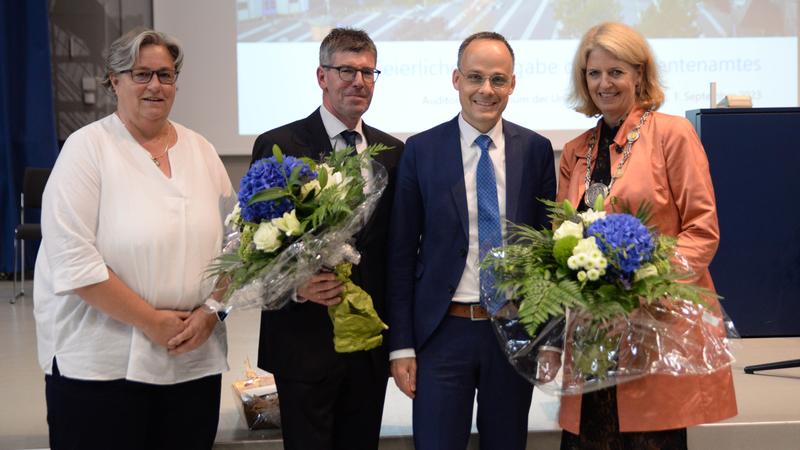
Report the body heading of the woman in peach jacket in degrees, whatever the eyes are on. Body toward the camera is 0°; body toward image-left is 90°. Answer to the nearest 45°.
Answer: approximately 45°

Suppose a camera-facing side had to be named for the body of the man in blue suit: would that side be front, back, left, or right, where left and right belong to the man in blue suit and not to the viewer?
front

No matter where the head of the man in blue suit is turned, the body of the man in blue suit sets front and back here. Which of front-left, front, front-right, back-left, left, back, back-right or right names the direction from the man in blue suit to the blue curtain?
back-right

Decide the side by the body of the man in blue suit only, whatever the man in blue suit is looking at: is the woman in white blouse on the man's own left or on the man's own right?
on the man's own right

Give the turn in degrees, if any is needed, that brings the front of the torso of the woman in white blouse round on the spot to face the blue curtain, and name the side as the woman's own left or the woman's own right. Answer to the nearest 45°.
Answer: approximately 135° to the woman's own left

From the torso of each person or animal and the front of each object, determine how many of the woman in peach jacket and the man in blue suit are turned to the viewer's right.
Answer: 0

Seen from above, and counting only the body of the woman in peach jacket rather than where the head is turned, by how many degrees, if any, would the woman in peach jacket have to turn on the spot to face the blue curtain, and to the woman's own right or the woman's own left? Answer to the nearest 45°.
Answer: approximately 90° to the woman's own right

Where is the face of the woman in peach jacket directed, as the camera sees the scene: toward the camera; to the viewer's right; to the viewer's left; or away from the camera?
toward the camera

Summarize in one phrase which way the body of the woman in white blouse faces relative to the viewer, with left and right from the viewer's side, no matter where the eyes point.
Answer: facing the viewer and to the right of the viewer

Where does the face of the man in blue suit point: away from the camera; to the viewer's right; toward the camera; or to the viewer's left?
toward the camera

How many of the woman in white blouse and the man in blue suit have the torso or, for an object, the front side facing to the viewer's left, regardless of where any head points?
0

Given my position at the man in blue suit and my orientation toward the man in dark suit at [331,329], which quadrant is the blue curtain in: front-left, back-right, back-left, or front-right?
front-right
